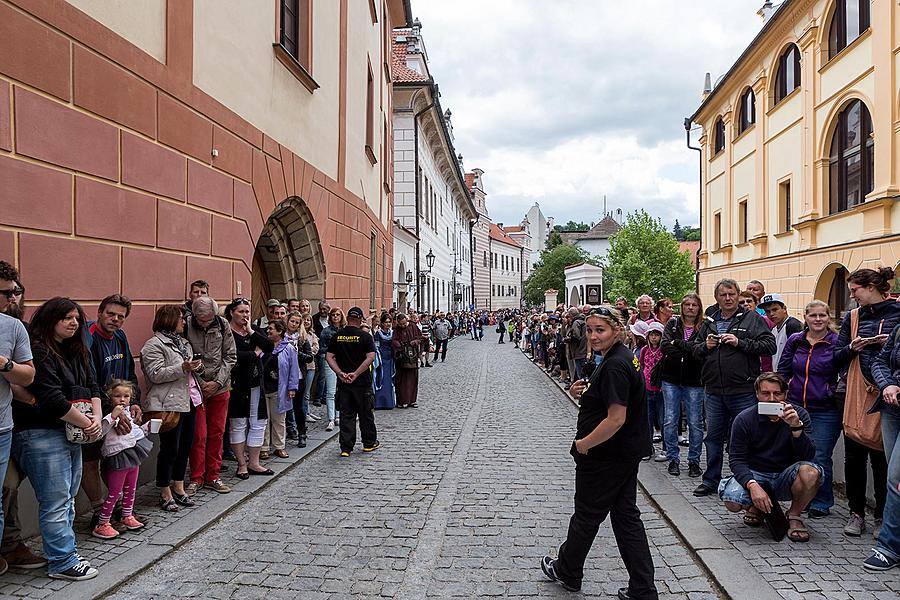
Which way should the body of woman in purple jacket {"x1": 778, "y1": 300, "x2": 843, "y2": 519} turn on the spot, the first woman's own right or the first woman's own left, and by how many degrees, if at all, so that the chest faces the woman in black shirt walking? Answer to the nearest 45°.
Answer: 0° — they already face them

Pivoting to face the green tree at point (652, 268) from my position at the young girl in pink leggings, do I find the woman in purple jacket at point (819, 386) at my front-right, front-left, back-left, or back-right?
front-right

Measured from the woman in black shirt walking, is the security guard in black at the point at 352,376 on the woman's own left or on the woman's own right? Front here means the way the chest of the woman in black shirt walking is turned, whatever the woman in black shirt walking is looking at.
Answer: on the woman's own right

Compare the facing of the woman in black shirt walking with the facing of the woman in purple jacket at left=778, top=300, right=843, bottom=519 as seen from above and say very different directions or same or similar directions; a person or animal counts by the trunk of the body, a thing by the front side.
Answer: same or similar directions

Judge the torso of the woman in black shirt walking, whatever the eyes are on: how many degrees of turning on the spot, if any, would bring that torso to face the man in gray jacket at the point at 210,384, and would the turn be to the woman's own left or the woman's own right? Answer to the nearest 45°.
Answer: approximately 45° to the woman's own right

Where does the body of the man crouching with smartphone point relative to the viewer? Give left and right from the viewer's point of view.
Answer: facing the viewer

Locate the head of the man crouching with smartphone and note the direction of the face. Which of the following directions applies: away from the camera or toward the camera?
toward the camera

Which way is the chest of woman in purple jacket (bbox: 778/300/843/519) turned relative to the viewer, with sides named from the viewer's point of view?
facing the viewer and to the left of the viewer
